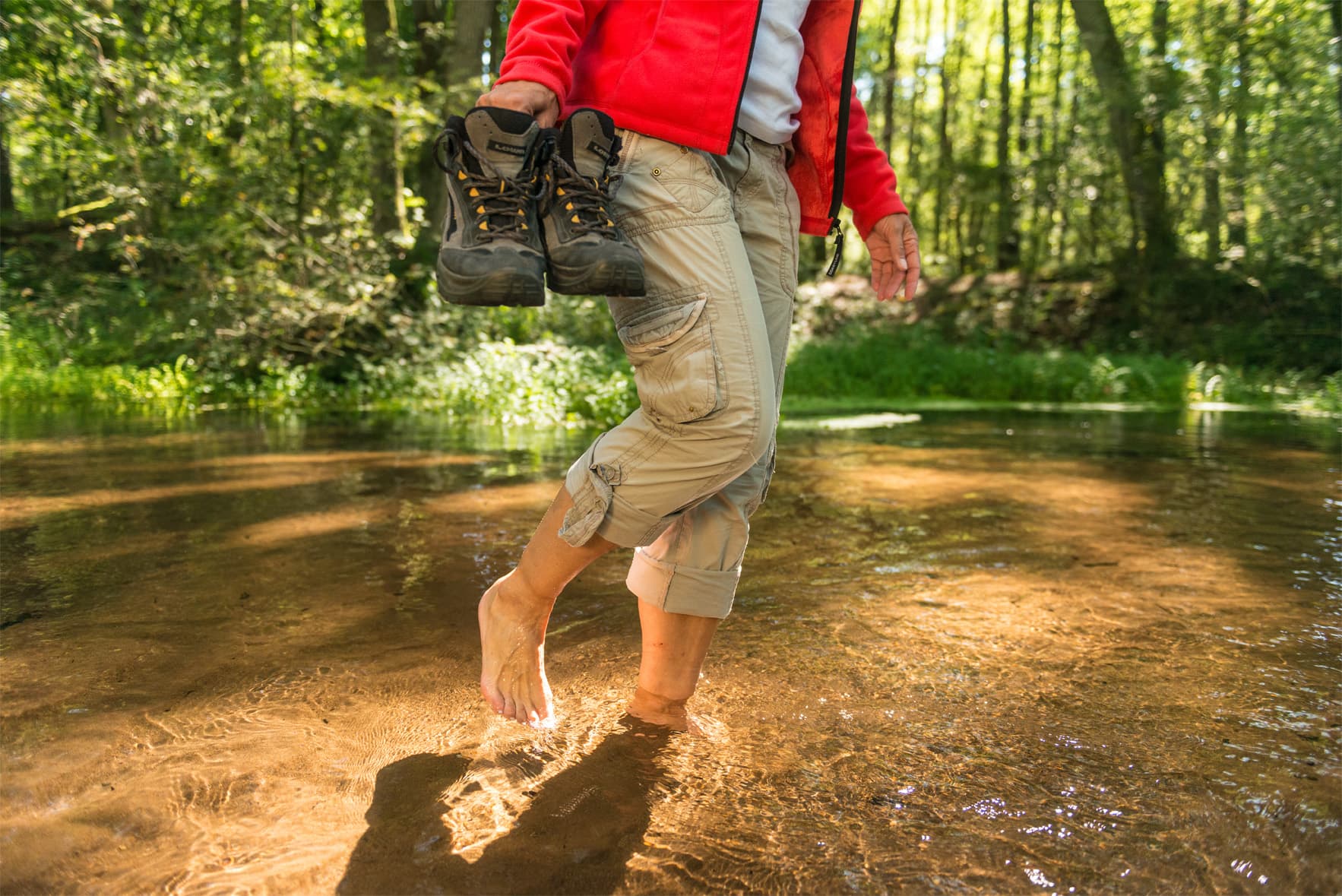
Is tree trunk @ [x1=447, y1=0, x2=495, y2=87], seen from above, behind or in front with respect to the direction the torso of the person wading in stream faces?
behind

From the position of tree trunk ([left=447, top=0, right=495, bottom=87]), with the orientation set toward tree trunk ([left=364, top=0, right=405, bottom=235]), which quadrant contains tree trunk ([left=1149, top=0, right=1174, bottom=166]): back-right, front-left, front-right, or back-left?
back-right

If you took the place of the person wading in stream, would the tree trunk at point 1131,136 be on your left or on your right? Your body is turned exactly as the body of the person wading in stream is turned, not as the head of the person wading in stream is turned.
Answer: on your left

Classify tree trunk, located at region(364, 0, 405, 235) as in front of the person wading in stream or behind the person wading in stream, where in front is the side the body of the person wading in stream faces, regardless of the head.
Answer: behind

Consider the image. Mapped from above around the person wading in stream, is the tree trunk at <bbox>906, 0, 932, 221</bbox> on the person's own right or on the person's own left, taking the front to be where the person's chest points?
on the person's own left

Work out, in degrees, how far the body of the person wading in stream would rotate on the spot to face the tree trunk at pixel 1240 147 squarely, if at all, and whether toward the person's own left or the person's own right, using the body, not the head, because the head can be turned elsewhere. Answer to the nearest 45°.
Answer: approximately 90° to the person's own left
